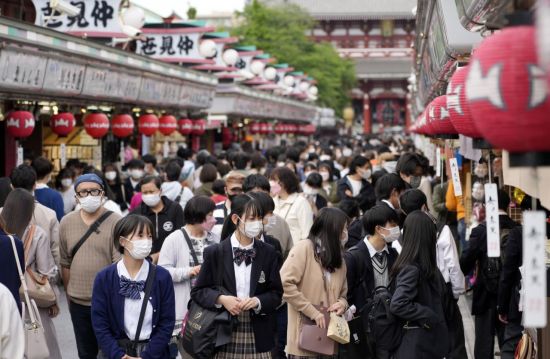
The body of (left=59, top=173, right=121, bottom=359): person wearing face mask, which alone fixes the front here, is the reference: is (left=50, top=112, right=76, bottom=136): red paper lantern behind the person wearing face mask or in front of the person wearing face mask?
behind

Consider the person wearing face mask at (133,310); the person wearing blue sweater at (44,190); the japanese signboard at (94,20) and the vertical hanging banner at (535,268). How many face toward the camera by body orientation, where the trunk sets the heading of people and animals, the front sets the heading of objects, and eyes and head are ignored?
3

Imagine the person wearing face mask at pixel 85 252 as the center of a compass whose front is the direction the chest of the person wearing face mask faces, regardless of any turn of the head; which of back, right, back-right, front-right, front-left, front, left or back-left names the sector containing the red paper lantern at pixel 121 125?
back

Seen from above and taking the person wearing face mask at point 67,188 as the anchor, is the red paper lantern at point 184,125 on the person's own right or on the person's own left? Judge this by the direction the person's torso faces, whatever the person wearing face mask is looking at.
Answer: on the person's own left

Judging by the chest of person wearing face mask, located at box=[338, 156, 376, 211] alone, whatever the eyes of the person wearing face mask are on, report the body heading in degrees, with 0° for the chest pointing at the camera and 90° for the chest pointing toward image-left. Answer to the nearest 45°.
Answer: approximately 315°

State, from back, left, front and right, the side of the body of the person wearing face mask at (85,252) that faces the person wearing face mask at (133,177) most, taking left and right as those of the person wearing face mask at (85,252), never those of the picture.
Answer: back

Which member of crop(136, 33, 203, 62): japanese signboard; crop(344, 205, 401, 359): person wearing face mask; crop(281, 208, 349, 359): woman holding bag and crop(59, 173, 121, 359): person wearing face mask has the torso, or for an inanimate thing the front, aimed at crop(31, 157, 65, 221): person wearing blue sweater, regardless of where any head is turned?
the japanese signboard

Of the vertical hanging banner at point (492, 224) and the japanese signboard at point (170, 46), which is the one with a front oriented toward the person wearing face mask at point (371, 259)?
the japanese signboard
